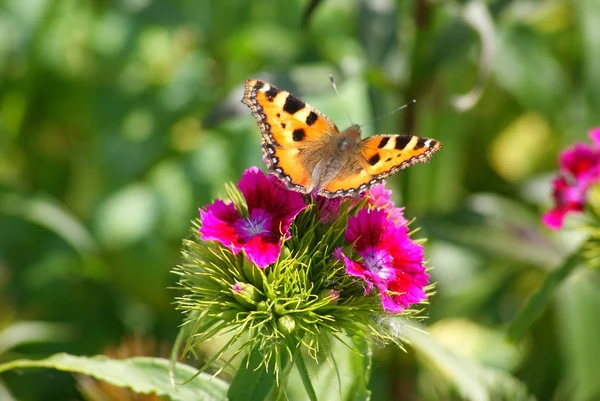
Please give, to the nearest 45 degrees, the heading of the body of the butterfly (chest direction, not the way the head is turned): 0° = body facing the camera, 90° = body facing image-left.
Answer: approximately 225°

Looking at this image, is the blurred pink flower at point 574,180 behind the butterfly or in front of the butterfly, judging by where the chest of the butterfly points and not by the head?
in front
